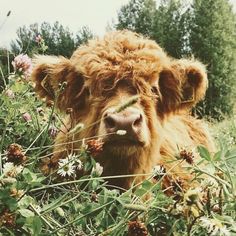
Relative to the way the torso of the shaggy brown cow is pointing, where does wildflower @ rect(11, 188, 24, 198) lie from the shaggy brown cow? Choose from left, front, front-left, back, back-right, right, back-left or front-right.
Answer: front

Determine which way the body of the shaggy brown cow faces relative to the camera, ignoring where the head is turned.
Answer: toward the camera

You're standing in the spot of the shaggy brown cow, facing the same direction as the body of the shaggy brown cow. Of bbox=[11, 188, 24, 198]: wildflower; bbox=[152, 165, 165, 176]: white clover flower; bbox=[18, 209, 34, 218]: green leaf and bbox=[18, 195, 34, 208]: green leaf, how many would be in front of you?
4

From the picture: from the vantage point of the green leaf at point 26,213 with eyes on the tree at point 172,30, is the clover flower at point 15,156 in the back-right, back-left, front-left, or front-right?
front-left

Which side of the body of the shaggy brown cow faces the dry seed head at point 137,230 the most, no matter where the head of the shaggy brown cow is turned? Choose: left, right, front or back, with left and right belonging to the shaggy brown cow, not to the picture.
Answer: front

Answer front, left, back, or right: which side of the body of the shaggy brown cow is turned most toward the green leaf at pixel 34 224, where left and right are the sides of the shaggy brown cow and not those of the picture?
front

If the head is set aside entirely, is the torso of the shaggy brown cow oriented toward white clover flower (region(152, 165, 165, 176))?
yes

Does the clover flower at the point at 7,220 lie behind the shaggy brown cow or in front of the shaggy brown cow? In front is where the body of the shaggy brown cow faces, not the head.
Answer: in front

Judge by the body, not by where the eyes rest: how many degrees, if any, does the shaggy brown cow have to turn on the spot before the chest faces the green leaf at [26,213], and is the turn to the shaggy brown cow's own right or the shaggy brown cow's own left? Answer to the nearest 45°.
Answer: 0° — it already faces it

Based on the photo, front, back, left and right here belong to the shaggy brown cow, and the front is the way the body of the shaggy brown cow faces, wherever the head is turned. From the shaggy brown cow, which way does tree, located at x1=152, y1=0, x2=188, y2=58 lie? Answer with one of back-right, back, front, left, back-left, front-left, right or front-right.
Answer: back
